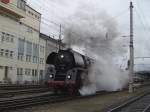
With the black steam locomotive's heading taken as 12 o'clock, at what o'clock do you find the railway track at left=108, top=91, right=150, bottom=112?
The railway track is roughly at 9 o'clock from the black steam locomotive.

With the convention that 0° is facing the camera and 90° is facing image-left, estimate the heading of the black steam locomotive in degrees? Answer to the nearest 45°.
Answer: approximately 45°
